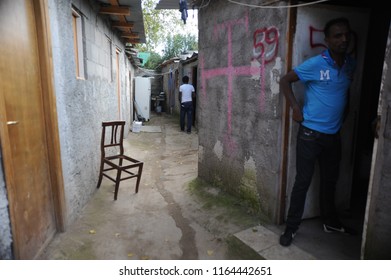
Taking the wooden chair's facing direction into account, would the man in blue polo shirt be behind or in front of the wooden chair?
in front

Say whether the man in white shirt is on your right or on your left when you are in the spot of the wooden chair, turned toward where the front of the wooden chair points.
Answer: on your left

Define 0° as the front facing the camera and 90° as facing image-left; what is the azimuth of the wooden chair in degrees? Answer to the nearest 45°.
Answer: approximately 315°

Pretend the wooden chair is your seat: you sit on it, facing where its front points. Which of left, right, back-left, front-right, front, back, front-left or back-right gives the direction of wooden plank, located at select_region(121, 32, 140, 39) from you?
back-left
